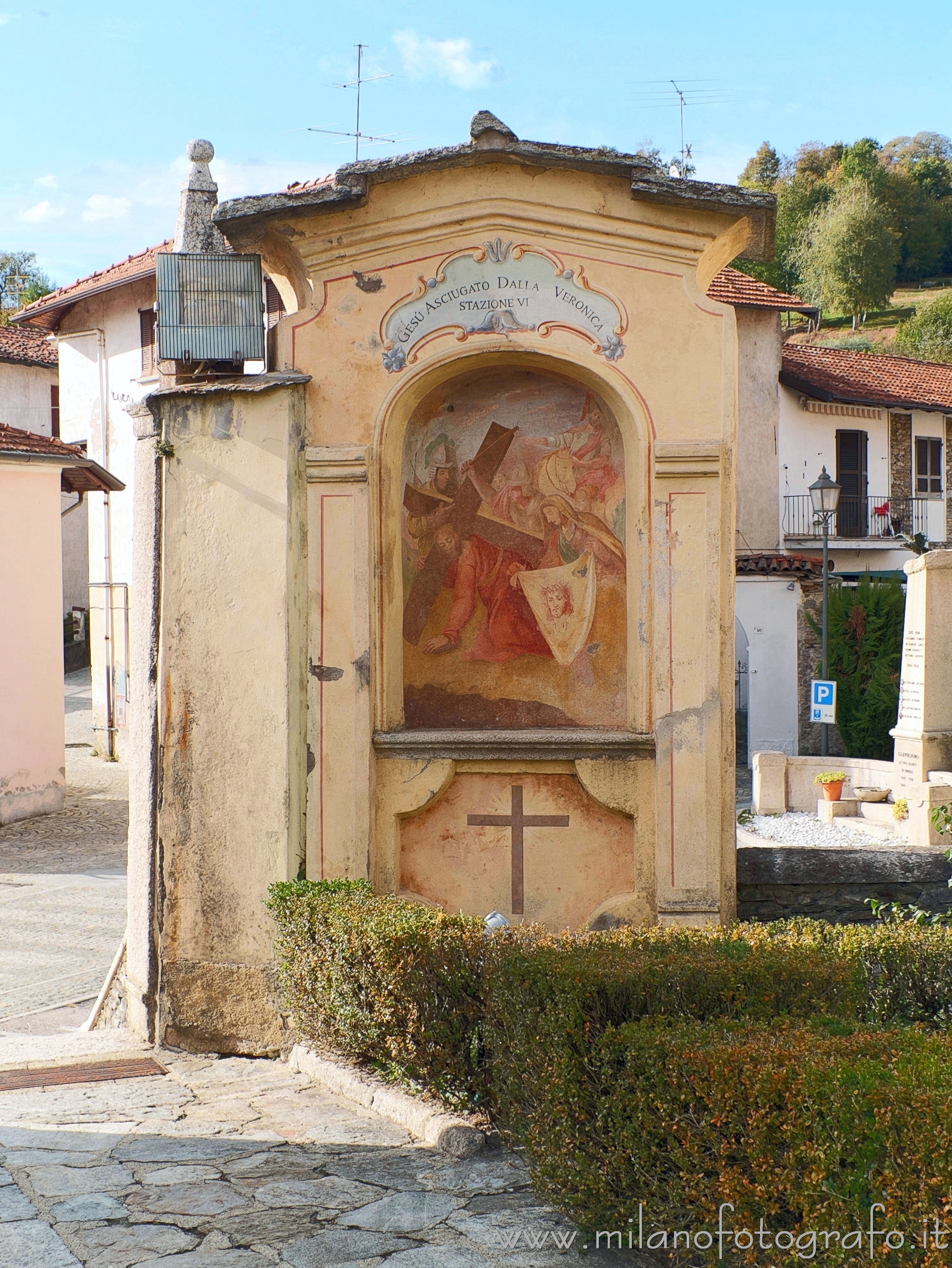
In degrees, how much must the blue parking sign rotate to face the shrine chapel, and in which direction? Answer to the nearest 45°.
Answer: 0° — it already faces it

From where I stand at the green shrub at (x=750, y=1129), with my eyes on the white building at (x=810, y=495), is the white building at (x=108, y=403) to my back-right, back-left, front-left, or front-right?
front-left

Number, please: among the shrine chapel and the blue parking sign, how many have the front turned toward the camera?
2

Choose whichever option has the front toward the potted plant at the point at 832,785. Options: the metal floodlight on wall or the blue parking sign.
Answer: the blue parking sign

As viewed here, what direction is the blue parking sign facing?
toward the camera

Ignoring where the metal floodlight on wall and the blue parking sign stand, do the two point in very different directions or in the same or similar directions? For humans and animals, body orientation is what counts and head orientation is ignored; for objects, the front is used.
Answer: same or similar directions

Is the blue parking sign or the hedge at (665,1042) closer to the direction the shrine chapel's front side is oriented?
the hedge

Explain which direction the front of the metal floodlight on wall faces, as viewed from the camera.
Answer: facing the viewer

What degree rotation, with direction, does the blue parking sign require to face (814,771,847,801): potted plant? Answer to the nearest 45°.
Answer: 0° — it already faces it

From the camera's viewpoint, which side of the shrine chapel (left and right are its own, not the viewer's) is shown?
front

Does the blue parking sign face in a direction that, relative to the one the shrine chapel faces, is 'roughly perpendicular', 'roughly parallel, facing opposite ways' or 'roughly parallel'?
roughly parallel
